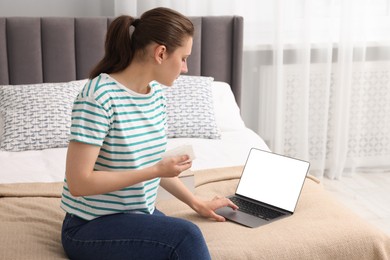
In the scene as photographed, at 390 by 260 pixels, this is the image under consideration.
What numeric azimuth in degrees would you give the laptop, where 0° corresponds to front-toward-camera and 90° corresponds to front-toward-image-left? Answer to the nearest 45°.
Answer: approximately 45°

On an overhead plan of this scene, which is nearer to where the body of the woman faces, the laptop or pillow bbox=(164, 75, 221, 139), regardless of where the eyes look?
the laptop

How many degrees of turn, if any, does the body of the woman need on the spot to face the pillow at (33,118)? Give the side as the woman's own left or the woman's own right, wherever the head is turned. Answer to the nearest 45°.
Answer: approximately 135° to the woman's own left

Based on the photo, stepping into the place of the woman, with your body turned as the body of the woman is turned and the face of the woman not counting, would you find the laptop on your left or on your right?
on your left

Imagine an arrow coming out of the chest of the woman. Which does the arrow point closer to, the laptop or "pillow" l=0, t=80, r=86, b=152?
the laptop

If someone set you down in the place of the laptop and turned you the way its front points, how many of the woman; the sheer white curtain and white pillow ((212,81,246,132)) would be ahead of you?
1

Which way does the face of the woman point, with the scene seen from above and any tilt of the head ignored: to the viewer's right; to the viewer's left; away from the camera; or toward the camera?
to the viewer's right

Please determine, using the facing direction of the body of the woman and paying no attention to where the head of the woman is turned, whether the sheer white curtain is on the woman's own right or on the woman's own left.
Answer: on the woman's own left

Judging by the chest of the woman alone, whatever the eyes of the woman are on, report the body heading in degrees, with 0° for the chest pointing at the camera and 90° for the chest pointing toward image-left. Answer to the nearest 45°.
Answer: approximately 315°

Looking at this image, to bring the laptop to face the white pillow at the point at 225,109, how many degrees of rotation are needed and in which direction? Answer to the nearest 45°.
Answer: approximately 135° to its right

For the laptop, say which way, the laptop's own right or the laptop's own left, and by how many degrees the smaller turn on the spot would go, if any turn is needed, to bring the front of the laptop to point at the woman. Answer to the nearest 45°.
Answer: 0° — it already faces them
